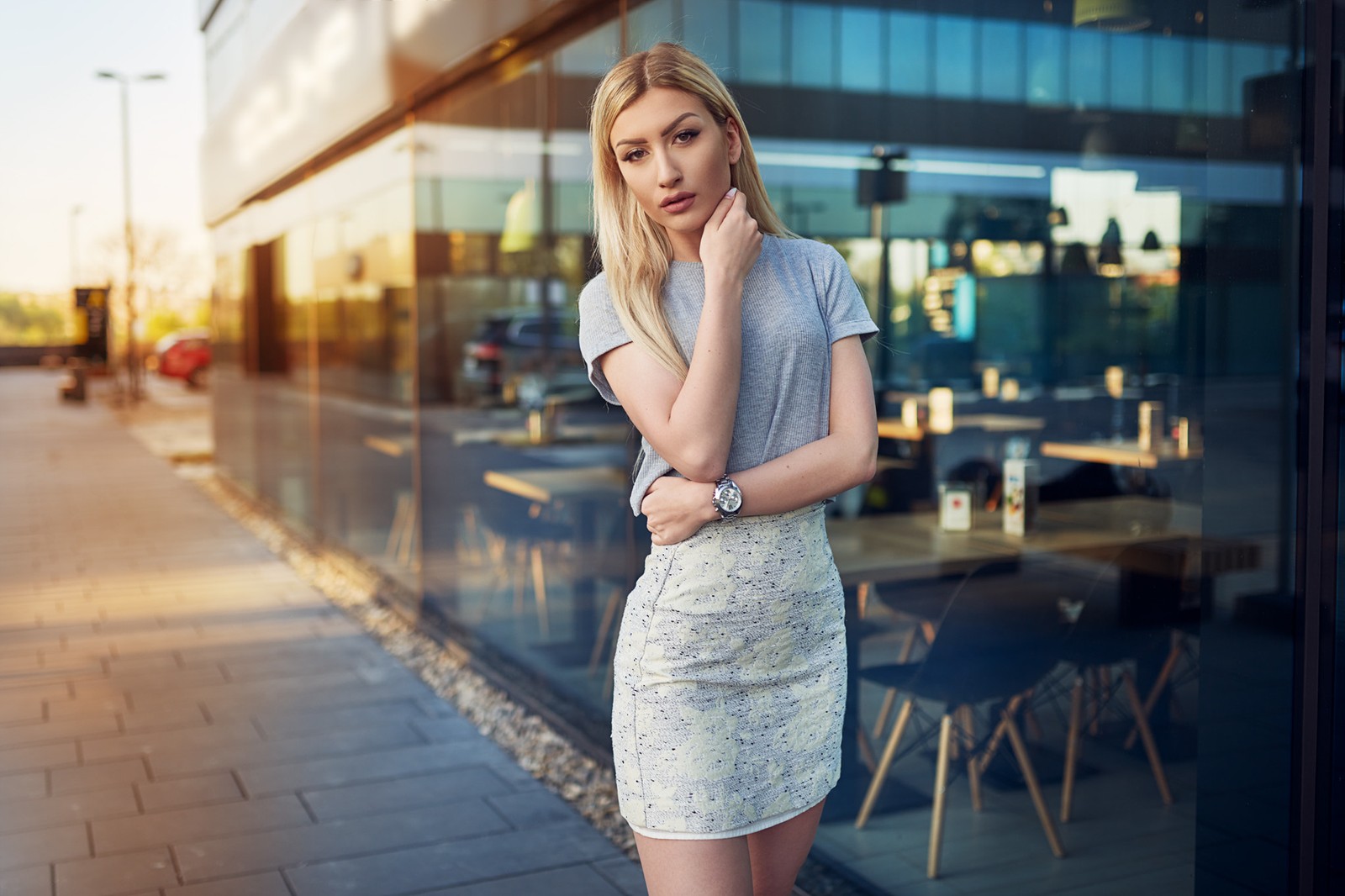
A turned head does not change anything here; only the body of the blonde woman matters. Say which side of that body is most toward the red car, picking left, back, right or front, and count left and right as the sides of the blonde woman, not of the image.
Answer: back

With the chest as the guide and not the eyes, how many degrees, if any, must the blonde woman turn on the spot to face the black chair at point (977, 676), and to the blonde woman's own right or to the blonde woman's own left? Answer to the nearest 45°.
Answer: approximately 180°

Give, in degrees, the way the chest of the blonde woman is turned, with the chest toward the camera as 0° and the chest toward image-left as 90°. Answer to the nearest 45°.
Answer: approximately 0°

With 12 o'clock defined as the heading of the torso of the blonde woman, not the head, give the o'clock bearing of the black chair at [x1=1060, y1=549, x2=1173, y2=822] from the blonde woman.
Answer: The black chair is roughly at 7 o'clock from the blonde woman.

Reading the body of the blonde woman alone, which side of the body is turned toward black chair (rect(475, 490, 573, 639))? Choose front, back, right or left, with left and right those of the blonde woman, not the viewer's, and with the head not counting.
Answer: back

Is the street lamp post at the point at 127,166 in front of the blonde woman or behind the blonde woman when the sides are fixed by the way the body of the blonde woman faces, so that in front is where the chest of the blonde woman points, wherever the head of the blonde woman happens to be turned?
behind

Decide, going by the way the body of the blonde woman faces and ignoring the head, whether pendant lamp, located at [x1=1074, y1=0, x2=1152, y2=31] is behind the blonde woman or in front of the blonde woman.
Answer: behind
